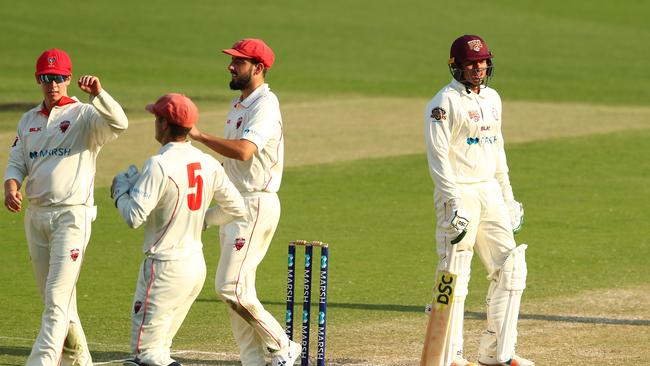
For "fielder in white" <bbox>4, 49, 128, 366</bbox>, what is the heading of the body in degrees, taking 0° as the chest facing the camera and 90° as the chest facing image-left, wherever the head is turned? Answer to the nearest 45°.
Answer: approximately 0°

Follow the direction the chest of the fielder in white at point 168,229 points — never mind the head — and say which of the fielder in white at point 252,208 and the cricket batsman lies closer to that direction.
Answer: the fielder in white

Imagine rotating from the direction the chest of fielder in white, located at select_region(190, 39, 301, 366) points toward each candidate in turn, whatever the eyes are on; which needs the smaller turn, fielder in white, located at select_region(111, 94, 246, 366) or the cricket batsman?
the fielder in white

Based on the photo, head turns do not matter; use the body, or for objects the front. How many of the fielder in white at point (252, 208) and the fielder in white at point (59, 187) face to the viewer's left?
1

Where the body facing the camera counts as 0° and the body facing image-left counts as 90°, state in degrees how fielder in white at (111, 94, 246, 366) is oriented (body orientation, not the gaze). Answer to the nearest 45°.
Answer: approximately 135°

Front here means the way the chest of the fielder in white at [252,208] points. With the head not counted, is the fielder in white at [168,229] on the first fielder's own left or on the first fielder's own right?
on the first fielder's own left

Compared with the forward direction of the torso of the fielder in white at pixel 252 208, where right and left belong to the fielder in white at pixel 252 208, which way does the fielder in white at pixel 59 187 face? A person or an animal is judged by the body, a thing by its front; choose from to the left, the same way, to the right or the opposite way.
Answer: to the left

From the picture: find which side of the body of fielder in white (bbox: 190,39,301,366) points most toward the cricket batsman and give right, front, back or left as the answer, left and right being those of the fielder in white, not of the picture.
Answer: back

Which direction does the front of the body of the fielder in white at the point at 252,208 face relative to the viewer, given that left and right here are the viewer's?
facing to the left of the viewer
